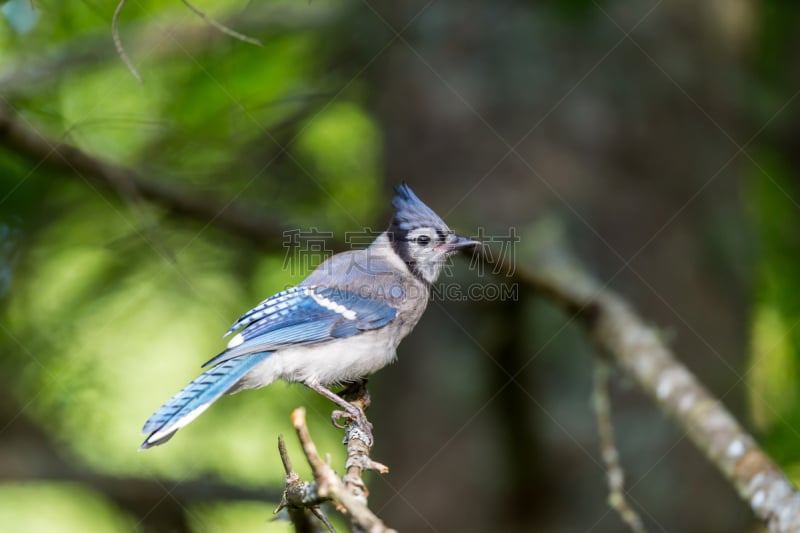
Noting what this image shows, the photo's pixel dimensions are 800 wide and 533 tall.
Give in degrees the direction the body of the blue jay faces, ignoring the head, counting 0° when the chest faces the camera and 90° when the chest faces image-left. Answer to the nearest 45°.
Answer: approximately 270°

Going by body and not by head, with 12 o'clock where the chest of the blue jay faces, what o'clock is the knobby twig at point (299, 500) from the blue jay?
The knobby twig is roughly at 3 o'clock from the blue jay.

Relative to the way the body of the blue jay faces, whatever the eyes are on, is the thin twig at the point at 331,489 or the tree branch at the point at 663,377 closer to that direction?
the tree branch

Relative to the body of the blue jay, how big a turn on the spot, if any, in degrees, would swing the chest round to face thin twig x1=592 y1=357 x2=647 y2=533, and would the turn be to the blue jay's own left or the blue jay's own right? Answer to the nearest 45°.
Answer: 0° — it already faces it

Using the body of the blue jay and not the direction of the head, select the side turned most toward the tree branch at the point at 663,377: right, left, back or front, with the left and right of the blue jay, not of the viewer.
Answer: front
